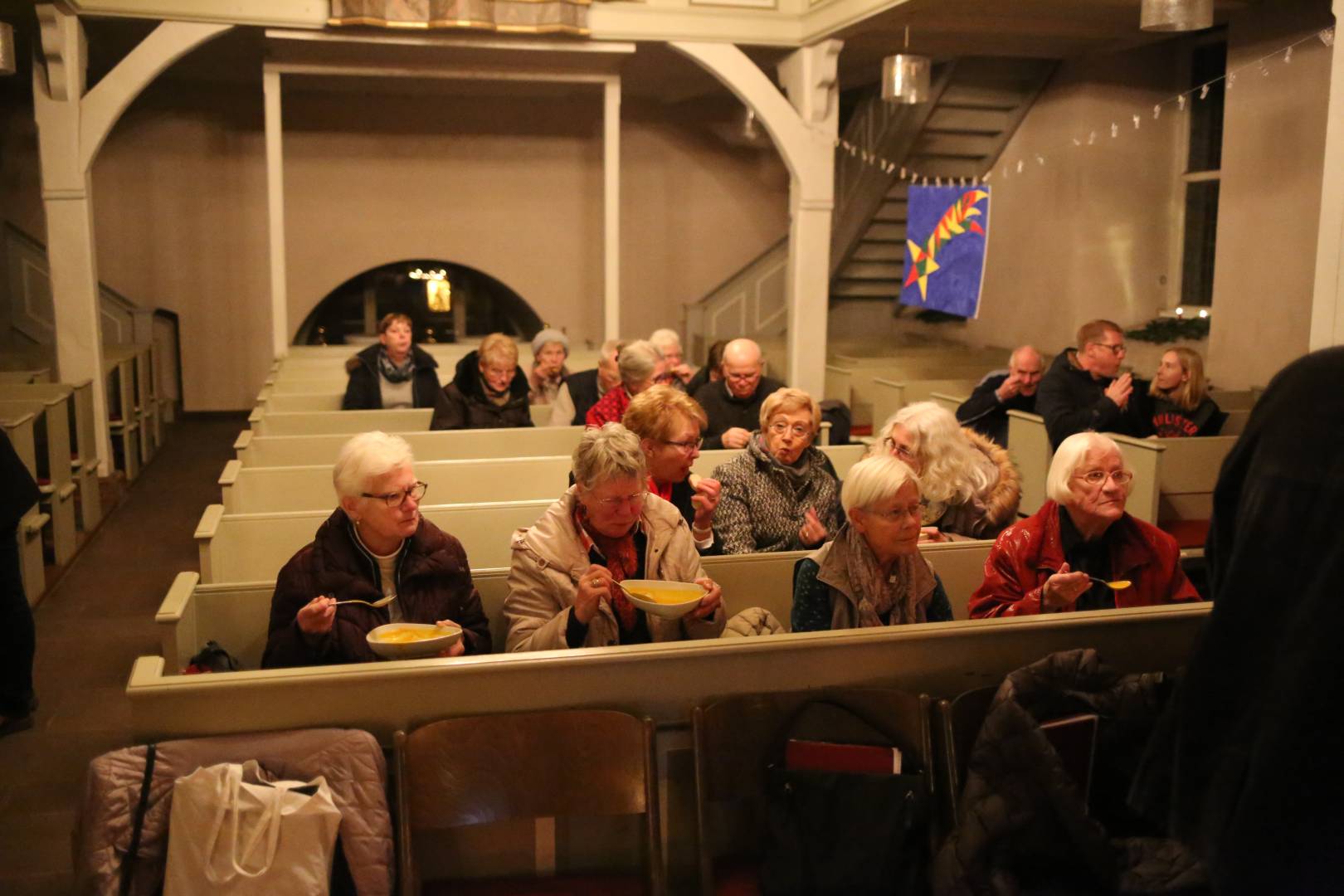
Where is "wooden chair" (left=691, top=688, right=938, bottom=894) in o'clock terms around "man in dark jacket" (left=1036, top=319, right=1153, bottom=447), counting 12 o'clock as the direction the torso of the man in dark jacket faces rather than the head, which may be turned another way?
The wooden chair is roughly at 2 o'clock from the man in dark jacket.

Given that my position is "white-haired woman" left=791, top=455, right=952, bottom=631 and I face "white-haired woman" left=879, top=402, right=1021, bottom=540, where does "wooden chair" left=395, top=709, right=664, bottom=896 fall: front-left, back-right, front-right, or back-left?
back-left

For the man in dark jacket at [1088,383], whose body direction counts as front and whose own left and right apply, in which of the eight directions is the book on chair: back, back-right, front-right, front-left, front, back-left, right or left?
front-right

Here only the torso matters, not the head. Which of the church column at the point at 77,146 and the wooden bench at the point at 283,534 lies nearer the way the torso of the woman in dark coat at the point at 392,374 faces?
the wooden bench

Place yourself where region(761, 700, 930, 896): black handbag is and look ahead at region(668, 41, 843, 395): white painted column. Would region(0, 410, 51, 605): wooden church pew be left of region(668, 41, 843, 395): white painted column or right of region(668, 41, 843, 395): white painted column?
left

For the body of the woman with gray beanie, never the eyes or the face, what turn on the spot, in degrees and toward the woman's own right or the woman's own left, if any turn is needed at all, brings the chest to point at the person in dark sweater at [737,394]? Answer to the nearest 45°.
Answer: approximately 45° to the woman's own left

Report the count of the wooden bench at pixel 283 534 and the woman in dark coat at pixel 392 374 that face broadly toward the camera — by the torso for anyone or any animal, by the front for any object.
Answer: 2

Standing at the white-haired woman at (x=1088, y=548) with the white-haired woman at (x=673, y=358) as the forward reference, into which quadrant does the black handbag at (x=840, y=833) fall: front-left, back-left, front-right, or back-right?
back-left

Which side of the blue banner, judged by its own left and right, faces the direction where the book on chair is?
front

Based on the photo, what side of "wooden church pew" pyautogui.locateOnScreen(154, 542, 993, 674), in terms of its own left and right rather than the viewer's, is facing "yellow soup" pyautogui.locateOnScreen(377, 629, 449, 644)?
front

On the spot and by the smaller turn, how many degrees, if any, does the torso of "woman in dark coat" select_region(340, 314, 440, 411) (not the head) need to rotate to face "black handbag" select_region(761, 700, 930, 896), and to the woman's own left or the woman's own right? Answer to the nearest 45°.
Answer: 0° — they already face it

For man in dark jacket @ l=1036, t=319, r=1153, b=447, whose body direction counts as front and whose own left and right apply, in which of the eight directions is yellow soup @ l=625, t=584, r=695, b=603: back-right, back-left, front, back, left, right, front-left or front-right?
front-right
